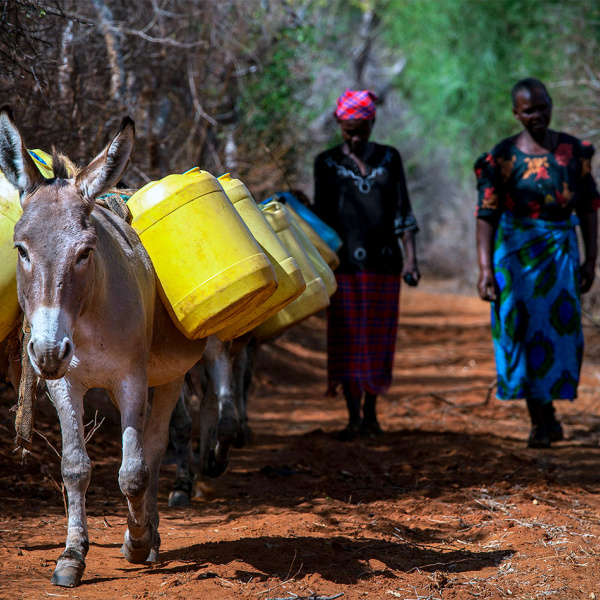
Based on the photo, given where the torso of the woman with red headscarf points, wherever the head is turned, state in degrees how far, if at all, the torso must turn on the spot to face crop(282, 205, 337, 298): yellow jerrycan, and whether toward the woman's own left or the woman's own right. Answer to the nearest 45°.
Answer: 0° — they already face it

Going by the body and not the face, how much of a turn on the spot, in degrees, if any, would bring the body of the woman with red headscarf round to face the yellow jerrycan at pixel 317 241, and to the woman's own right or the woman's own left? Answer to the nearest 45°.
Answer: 0° — they already face it

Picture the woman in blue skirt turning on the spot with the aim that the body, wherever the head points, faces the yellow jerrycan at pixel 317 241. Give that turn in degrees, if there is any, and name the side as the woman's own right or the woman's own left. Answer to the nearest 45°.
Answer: approximately 45° to the woman's own right

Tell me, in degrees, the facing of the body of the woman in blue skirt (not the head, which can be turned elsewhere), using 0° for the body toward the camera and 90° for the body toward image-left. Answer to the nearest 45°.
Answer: approximately 0°

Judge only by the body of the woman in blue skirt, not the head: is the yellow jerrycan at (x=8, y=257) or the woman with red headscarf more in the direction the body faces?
the yellow jerrycan

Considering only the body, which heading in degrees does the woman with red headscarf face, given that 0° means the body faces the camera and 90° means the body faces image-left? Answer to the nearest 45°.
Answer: approximately 0°

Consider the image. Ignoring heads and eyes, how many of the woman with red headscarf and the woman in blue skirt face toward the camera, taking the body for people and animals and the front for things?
2

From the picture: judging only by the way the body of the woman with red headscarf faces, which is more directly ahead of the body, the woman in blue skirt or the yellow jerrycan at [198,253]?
the yellow jerrycan

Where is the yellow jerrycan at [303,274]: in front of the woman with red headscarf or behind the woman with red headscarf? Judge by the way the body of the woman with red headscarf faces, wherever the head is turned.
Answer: in front

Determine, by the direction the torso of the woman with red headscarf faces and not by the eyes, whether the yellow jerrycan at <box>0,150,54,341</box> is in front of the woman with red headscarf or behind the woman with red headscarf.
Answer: in front
